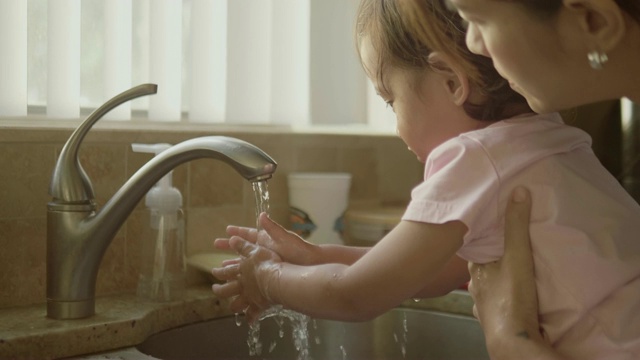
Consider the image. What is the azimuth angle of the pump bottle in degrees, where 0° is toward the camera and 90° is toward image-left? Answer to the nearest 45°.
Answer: approximately 90°

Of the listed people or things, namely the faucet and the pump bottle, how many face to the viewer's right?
1

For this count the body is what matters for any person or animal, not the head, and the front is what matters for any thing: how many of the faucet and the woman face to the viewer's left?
1

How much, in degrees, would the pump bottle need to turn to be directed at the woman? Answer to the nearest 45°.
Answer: approximately 135° to its left

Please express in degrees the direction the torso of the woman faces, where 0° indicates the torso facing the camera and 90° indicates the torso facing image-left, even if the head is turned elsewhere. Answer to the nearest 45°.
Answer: approximately 90°

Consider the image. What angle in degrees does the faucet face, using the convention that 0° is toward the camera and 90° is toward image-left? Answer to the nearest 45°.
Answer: approximately 270°

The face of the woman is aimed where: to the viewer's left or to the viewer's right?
to the viewer's left

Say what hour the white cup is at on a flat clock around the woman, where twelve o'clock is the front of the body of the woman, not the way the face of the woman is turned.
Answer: The white cup is roughly at 2 o'clock from the woman.
